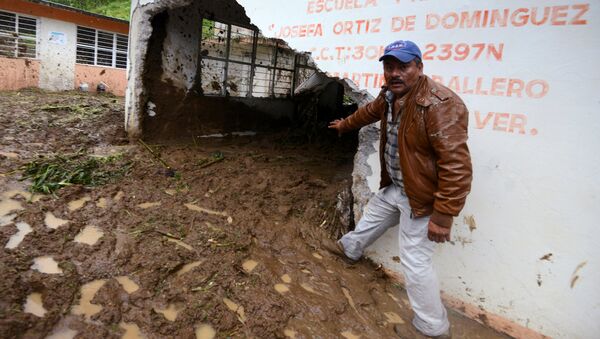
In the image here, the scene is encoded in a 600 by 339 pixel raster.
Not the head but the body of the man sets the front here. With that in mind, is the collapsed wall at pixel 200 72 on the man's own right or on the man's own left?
on the man's own right

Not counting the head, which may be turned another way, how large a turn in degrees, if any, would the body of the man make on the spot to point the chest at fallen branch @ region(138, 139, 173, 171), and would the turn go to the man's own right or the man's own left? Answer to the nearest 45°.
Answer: approximately 90° to the man's own right

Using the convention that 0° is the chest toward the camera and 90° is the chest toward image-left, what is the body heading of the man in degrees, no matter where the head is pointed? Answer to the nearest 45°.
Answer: approximately 45°
